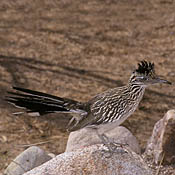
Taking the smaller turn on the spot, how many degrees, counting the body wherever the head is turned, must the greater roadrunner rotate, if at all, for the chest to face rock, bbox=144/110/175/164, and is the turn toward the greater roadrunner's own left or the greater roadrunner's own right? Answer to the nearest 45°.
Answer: approximately 45° to the greater roadrunner's own left

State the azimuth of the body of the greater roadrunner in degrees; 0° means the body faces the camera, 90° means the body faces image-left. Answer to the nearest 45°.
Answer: approximately 270°
